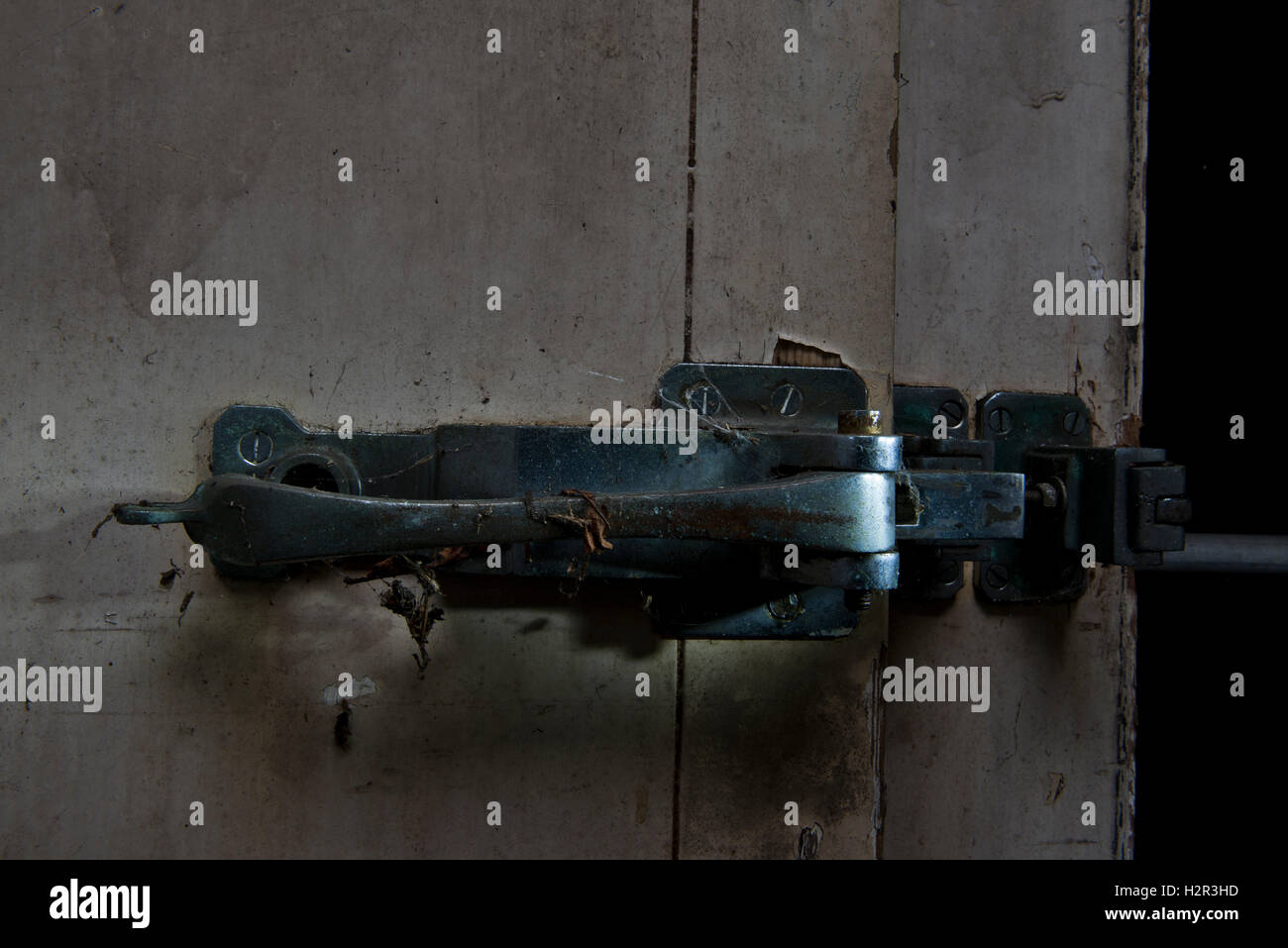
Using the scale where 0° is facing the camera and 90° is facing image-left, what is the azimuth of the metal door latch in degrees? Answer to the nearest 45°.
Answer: approximately 0°
